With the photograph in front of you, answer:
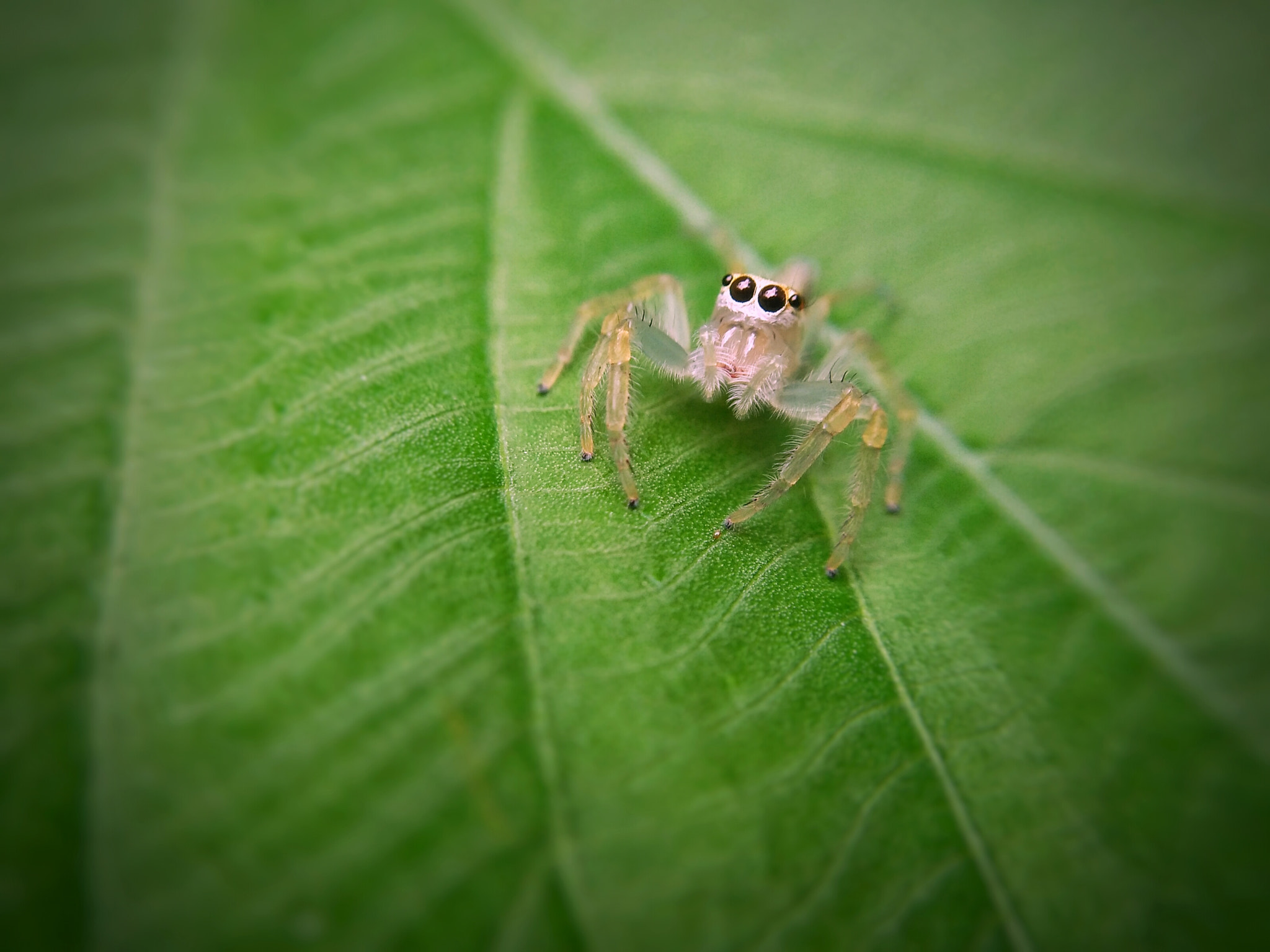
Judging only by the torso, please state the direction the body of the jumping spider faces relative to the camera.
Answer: toward the camera
